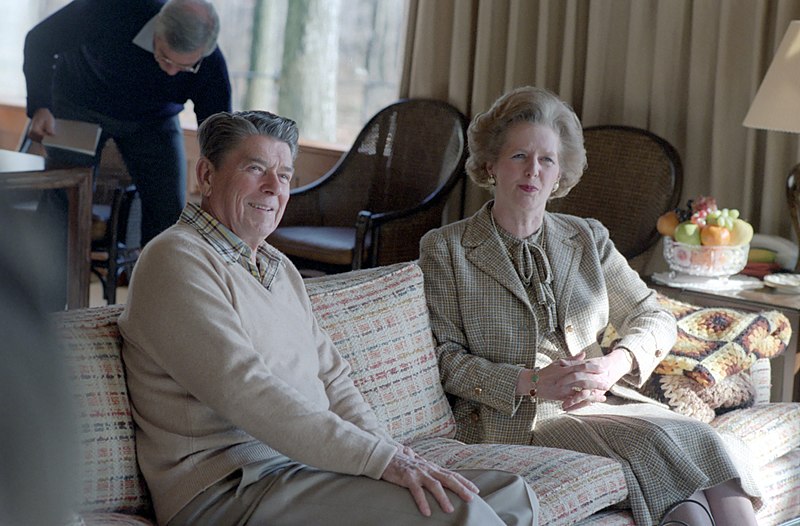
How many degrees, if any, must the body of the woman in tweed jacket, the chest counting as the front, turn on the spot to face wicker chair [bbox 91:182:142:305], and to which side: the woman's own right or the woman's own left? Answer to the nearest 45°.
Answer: approximately 180°

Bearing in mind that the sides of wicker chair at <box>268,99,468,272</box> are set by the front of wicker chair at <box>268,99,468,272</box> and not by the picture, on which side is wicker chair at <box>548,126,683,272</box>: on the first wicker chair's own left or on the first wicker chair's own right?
on the first wicker chair's own left

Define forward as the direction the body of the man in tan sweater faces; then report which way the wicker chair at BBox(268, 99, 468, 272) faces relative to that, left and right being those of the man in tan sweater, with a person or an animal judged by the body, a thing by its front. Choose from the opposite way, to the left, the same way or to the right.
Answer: to the right

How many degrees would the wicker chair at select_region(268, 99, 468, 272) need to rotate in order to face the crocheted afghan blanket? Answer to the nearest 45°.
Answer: approximately 45° to its left

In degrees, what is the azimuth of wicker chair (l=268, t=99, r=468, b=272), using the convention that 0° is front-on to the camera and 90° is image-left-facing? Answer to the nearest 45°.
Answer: approximately 45°

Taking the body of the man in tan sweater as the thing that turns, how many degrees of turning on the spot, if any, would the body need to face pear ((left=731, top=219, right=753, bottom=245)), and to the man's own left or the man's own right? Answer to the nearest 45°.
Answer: approximately 90° to the man's own left

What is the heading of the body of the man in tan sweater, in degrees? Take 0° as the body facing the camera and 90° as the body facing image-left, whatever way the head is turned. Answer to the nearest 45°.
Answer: approximately 315°

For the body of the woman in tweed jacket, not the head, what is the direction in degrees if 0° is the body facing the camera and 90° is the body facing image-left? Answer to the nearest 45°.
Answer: approximately 315°
